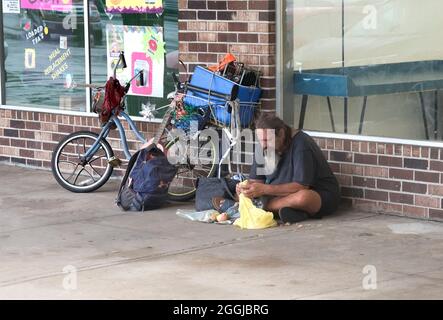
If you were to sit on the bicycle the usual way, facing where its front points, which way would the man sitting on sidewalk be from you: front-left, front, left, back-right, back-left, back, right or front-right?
back-left

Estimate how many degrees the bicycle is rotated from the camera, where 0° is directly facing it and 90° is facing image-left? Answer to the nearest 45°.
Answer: approximately 90°

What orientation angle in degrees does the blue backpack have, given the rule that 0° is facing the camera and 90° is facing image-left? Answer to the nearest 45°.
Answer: approximately 315°

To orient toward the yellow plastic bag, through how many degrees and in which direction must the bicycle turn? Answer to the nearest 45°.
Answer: approximately 135° to its left
